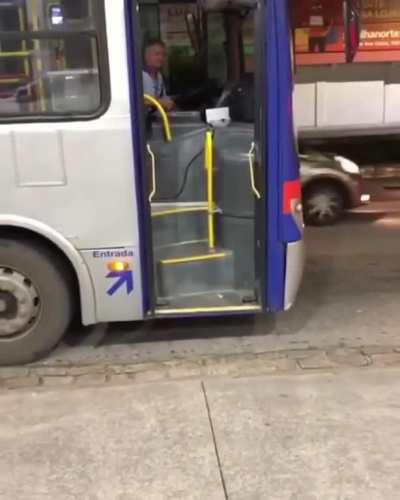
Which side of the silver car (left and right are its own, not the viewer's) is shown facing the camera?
right

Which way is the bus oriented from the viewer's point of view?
to the viewer's right

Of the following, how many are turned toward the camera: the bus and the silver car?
0

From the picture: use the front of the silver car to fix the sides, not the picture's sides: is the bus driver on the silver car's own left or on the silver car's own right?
on the silver car's own right

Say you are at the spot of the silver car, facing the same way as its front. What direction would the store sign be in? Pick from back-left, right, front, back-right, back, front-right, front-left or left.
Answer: left

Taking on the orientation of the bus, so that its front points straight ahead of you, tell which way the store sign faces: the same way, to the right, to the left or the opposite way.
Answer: to the right

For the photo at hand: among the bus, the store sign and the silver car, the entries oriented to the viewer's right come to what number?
2

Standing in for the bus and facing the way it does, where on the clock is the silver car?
The silver car is roughly at 10 o'clock from the bus.

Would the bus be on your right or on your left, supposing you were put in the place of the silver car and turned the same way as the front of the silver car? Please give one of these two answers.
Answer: on your right

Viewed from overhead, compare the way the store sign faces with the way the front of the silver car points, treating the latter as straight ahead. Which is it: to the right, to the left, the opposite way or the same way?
to the right

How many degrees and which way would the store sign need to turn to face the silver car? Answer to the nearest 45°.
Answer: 0° — it already faces it

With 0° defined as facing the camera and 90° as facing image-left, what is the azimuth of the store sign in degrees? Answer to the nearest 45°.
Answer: approximately 0°

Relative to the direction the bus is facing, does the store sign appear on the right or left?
on its left
